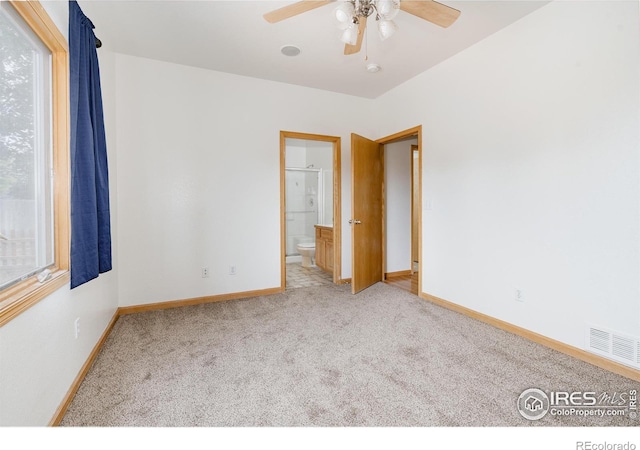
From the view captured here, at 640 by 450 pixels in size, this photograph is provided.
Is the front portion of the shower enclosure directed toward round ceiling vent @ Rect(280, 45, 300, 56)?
yes

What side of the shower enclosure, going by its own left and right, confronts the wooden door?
front

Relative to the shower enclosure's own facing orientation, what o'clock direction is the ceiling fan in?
The ceiling fan is roughly at 12 o'clock from the shower enclosure.

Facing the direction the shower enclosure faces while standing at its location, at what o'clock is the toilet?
The toilet is roughly at 12 o'clock from the shower enclosure.

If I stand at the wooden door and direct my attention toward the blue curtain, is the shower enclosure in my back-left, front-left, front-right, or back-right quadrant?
back-right

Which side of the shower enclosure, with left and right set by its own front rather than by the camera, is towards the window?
front

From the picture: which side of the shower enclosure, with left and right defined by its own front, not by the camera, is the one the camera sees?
front

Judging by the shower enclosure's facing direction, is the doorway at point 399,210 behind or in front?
in front

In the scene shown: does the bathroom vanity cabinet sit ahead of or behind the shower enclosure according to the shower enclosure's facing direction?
ahead

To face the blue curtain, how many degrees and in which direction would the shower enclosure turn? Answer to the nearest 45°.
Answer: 0° — it already faces it
